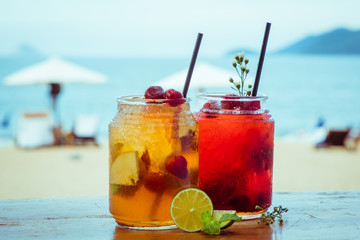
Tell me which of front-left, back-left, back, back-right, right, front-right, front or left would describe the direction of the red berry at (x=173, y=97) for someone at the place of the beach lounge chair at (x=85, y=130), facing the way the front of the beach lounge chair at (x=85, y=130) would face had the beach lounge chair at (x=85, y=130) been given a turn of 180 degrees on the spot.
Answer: front

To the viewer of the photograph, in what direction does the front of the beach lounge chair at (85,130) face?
facing away from the viewer

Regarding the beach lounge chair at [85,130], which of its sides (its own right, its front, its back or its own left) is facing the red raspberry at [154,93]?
back

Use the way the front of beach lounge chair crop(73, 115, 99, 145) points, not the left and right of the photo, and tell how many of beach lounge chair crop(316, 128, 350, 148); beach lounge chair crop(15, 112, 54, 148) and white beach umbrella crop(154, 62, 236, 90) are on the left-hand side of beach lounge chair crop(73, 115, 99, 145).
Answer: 1

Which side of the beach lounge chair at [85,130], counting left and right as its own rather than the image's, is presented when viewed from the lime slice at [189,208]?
back

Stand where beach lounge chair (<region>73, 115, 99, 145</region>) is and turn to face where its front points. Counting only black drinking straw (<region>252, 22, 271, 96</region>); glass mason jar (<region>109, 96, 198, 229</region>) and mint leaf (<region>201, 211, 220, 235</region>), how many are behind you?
3

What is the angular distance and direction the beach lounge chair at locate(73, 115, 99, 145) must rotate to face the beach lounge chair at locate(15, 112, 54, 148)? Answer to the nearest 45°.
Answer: approximately 90° to its left

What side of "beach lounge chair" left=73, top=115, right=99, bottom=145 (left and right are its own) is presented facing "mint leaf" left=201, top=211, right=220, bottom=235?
back

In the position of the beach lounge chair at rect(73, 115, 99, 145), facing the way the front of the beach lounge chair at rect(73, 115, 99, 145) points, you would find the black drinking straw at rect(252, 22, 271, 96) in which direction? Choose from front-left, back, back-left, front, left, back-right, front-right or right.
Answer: back

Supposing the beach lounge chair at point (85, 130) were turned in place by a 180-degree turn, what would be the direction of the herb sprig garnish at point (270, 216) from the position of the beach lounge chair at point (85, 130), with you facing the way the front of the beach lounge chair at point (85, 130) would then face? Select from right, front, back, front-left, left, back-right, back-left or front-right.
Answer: front

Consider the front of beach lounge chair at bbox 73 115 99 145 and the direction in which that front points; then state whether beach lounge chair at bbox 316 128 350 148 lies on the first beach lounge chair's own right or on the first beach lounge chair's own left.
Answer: on the first beach lounge chair's own right

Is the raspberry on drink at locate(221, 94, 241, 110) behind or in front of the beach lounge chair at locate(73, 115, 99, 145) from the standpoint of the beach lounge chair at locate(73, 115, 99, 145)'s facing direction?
behind

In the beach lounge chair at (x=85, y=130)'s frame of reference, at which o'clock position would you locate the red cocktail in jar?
The red cocktail in jar is roughly at 6 o'clock from the beach lounge chair.
